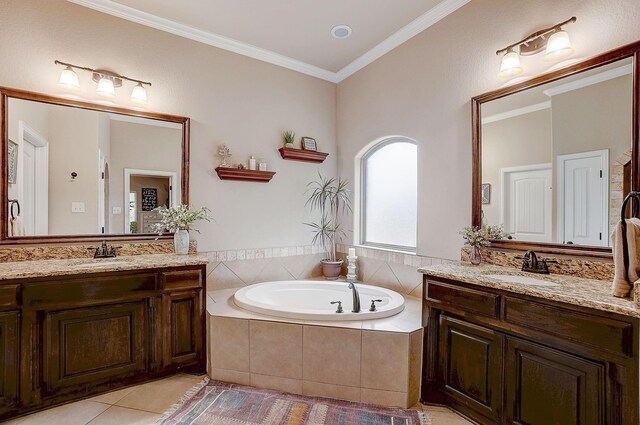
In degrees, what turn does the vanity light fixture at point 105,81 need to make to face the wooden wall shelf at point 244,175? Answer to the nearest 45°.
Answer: approximately 90° to its left

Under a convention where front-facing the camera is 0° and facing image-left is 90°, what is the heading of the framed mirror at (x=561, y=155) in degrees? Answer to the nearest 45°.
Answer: approximately 45°

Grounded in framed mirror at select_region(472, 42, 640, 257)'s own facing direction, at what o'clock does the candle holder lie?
The candle holder is roughly at 2 o'clock from the framed mirror.

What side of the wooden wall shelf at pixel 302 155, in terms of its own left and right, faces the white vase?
right

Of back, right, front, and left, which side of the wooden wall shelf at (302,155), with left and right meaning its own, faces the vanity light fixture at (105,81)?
right

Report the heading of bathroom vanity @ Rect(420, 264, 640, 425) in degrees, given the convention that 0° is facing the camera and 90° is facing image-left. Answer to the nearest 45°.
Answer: approximately 45°

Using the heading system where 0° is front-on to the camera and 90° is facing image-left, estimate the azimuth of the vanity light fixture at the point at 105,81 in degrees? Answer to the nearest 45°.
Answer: approximately 0°
